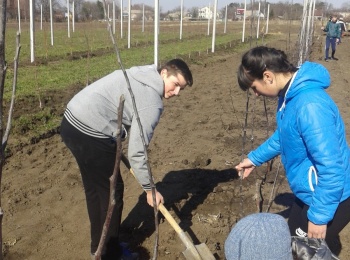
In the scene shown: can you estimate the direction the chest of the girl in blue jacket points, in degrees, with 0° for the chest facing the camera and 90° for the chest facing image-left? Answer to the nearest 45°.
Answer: approximately 90°

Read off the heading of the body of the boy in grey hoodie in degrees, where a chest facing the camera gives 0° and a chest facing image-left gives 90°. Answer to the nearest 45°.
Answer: approximately 270°

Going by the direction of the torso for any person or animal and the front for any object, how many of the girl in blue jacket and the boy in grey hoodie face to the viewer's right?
1

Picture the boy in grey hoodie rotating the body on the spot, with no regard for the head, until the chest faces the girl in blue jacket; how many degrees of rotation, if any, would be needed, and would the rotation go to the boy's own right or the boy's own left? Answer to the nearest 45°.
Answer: approximately 45° to the boy's own right

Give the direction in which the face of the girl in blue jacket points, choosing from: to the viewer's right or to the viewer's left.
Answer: to the viewer's left

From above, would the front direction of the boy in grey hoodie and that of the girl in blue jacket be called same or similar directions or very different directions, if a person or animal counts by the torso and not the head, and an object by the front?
very different directions

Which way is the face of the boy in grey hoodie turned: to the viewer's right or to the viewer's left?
to the viewer's right
